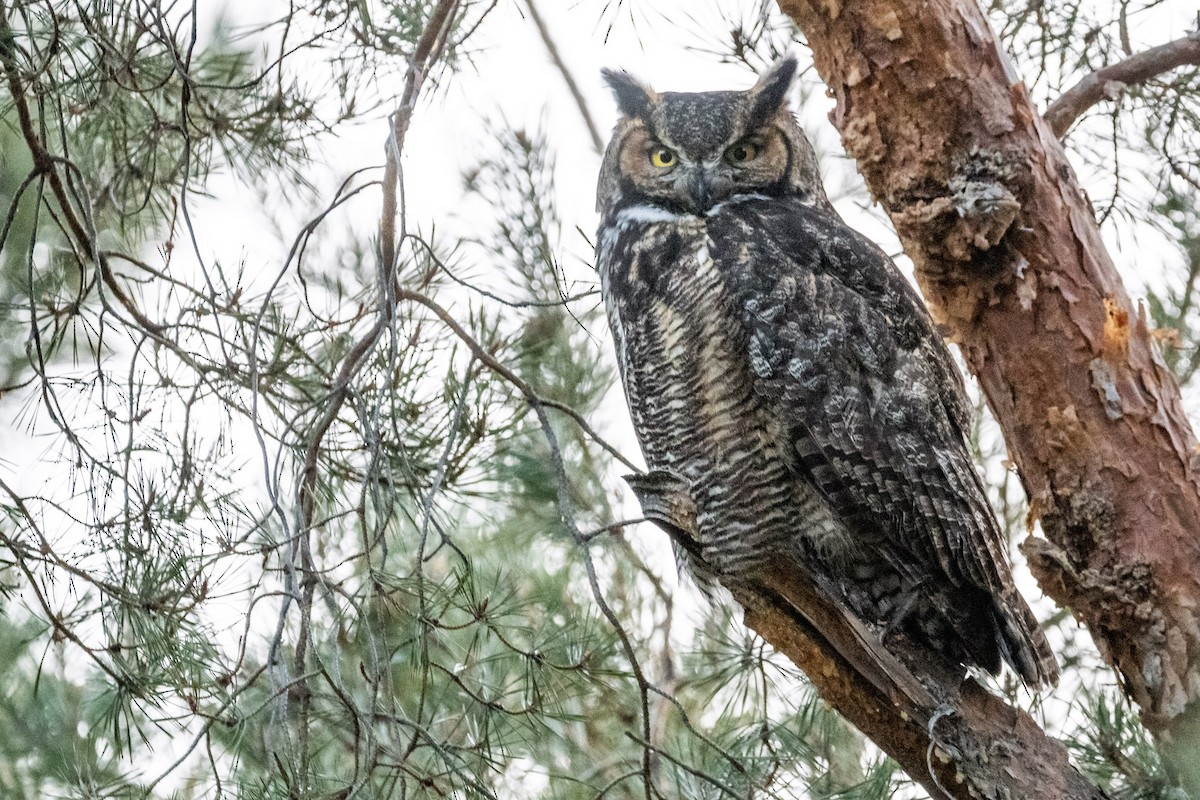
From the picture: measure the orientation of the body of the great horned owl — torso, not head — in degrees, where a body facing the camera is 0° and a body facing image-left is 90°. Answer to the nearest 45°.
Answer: approximately 45°
